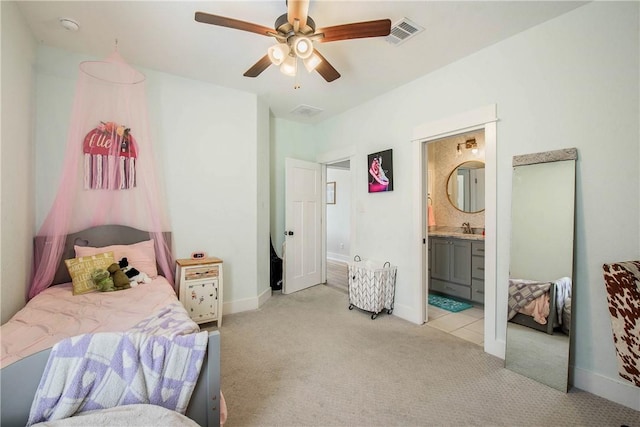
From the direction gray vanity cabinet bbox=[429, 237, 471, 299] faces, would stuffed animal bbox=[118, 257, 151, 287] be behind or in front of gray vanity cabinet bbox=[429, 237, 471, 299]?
in front

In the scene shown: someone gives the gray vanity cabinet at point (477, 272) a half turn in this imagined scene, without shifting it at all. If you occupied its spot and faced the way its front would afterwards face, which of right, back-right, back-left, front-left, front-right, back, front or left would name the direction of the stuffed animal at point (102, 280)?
back

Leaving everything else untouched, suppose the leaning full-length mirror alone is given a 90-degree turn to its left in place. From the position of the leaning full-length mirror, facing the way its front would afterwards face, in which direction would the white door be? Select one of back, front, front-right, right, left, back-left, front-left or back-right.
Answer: back-right

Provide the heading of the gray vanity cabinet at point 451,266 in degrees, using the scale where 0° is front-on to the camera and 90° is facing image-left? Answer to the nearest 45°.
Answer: approximately 45°

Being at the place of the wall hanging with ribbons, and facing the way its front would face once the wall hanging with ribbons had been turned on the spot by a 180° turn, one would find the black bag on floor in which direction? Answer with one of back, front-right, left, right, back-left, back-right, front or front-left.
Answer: right

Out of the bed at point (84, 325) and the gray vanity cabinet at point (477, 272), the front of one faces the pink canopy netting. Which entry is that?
the gray vanity cabinet

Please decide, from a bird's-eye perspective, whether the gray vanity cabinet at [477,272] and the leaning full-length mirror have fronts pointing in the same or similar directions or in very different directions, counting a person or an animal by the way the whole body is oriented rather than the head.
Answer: same or similar directions

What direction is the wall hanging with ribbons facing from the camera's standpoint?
toward the camera

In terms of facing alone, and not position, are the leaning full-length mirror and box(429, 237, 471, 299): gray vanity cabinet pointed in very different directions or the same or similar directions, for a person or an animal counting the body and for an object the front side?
same or similar directions

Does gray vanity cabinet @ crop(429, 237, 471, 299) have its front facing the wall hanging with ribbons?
yes

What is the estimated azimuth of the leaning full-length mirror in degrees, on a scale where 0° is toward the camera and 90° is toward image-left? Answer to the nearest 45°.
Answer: approximately 45°

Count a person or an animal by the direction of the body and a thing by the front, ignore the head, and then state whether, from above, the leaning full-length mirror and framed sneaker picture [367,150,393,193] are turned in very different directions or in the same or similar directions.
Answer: same or similar directions

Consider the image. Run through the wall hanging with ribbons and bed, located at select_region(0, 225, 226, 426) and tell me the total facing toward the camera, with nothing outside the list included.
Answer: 2

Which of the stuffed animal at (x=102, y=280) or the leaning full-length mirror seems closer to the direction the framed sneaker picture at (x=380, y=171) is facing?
the stuffed animal

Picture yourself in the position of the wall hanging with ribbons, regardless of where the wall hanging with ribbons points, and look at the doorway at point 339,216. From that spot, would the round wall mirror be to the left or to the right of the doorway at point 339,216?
right

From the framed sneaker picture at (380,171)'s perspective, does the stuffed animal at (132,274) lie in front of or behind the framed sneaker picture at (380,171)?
in front
